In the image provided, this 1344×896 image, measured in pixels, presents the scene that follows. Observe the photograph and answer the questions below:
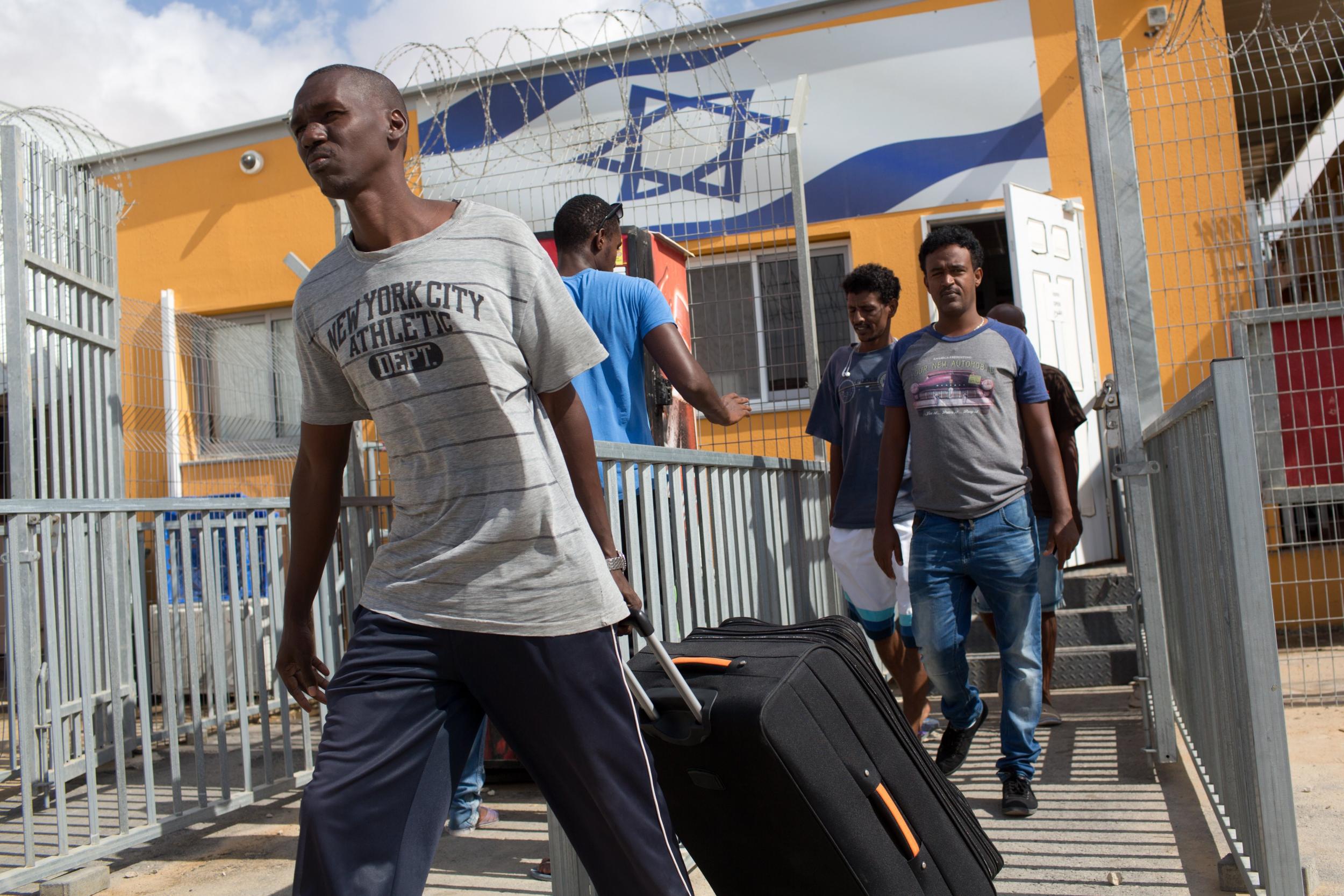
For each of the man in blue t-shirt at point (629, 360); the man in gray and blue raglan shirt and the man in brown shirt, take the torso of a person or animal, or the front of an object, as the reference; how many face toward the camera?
2

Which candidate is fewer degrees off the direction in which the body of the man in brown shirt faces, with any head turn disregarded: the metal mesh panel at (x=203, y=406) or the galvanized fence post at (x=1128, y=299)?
the galvanized fence post

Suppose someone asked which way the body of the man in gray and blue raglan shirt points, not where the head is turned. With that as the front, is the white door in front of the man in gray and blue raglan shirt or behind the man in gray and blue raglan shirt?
behind

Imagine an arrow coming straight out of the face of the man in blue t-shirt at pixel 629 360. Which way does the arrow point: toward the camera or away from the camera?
away from the camera

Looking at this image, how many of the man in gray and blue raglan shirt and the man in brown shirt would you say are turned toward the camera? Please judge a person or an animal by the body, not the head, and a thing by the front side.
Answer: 2

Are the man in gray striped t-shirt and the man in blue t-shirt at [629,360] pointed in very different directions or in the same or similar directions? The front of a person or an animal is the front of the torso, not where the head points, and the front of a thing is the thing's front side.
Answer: very different directions

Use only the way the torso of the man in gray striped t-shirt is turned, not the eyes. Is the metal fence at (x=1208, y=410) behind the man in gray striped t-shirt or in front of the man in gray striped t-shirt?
behind

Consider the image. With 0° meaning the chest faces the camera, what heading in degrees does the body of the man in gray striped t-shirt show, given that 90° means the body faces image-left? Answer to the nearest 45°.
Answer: approximately 45°

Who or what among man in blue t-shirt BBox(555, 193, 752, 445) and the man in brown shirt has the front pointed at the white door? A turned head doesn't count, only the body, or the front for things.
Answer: the man in blue t-shirt
